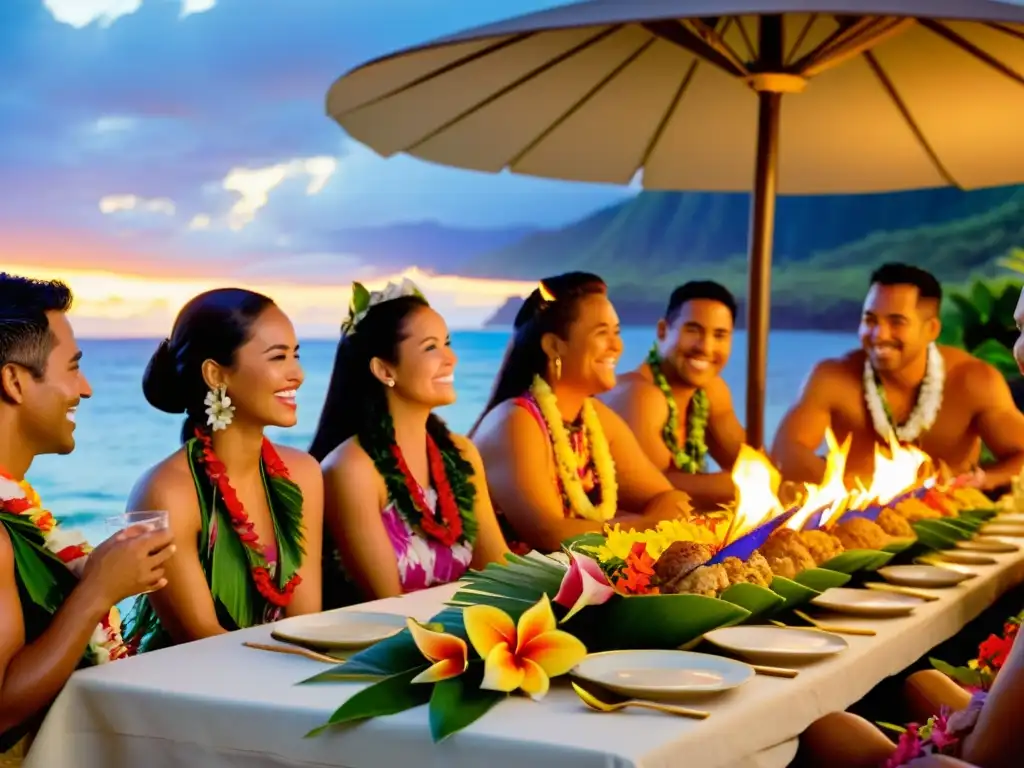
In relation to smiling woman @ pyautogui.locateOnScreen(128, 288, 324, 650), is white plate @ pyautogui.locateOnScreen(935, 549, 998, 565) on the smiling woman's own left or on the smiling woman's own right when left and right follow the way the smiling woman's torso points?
on the smiling woman's own left

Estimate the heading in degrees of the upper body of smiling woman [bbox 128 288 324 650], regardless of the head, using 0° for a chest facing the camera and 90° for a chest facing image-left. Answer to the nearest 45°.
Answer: approximately 315°

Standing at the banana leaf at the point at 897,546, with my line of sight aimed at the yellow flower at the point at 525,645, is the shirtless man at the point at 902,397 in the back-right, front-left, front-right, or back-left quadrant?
back-right

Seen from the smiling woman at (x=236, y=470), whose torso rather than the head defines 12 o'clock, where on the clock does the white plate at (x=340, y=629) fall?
The white plate is roughly at 1 o'clock from the smiling woman.

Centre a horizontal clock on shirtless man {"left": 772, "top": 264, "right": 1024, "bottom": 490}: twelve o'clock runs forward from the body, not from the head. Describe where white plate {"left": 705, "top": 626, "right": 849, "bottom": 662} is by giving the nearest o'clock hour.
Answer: The white plate is roughly at 12 o'clock from the shirtless man.

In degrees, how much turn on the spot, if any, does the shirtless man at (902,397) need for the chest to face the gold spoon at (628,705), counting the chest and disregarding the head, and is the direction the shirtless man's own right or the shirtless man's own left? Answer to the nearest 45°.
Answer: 0° — they already face it

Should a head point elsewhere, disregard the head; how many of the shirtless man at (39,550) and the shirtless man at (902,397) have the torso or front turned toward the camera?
1

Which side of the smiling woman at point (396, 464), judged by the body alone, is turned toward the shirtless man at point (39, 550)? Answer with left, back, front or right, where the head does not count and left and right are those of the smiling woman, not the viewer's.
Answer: right

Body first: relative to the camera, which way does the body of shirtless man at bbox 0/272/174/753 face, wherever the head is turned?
to the viewer's right

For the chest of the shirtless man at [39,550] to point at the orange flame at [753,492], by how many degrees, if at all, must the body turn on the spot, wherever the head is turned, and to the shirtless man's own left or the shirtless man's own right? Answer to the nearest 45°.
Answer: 0° — they already face it
